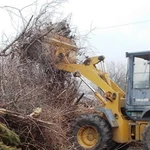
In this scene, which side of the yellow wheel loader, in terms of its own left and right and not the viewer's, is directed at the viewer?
left
